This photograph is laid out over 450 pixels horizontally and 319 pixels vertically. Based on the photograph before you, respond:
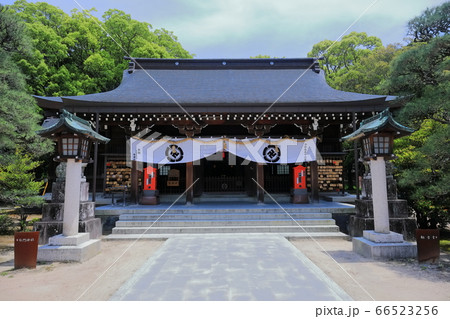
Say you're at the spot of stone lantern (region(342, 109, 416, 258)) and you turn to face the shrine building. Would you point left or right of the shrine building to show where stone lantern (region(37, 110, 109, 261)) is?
left

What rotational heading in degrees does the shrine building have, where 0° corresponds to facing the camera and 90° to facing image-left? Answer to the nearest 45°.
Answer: approximately 0°

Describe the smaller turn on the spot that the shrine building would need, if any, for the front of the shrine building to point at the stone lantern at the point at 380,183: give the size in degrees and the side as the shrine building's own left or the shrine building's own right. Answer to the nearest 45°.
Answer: approximately 45° to the shrine building's own left

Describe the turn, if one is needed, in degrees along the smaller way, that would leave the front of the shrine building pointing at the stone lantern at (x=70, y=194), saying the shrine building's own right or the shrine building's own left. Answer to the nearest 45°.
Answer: approximately 45° to the shrine building's own right

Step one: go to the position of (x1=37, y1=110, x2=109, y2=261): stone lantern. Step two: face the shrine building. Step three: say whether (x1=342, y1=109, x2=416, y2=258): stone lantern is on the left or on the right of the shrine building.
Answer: right
